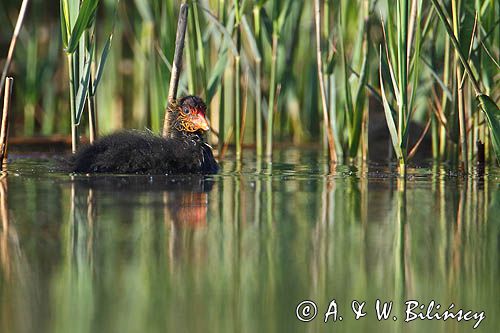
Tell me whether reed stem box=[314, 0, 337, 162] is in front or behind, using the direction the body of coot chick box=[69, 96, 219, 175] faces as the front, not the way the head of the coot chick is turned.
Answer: in front

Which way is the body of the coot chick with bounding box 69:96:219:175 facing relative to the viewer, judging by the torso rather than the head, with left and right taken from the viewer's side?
facing to the right of the viewer

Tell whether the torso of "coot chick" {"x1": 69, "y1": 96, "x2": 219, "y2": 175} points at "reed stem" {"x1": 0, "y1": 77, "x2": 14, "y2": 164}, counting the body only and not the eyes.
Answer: no

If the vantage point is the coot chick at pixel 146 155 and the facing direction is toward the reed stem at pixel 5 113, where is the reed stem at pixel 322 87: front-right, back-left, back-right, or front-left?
back-right
